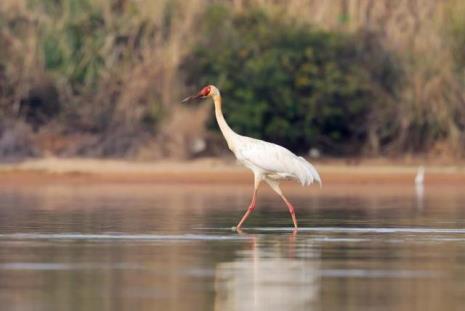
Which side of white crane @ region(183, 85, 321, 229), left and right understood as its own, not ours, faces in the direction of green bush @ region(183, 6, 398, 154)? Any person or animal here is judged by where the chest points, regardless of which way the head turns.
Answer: right

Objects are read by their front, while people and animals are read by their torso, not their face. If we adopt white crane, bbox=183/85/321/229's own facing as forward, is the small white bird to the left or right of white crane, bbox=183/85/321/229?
on its right

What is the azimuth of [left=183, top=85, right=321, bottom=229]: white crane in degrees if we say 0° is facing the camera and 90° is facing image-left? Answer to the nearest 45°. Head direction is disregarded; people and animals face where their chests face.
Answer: approximately 90°
